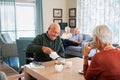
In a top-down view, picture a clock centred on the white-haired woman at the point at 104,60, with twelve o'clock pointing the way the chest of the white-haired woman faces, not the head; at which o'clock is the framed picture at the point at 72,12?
The framed picture is roughly at 1 o'clock from the white-haired woman.

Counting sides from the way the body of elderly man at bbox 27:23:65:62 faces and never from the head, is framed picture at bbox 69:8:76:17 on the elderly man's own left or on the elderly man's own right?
on the elderly man's own left

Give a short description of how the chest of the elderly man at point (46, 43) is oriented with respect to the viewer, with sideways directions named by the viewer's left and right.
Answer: facing the viewer and to the right of the viewer

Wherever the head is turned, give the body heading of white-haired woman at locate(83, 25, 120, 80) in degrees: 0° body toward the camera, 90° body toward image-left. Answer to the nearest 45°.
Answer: approximately 135°

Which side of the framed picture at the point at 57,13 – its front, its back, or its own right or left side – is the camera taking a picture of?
front

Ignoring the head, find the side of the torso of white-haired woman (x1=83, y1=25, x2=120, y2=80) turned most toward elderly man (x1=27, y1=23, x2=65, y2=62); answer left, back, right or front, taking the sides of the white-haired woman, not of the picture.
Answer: front

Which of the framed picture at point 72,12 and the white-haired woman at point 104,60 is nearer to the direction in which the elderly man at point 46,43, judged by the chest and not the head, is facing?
the white-haired woman

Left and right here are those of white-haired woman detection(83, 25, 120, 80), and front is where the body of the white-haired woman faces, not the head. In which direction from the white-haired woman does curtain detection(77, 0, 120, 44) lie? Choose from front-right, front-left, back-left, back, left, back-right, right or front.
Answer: front-right

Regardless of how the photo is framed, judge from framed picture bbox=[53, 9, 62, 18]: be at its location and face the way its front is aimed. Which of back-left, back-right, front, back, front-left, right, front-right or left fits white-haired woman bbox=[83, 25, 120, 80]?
front

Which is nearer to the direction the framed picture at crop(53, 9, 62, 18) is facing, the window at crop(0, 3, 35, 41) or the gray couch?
the gray couch

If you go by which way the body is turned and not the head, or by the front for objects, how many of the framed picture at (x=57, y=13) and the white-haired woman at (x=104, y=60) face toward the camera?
1

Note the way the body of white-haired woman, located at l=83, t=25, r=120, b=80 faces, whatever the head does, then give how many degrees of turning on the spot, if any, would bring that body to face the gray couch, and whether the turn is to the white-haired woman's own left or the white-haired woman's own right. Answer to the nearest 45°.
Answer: approximately 45° to the white-haired woman's own right

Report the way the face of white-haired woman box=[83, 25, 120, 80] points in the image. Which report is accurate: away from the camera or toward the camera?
away from the camera

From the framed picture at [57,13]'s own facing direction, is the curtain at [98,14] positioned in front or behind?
in front

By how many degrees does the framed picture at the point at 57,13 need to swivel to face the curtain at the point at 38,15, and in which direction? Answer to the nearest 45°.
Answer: approximately 45° to its right

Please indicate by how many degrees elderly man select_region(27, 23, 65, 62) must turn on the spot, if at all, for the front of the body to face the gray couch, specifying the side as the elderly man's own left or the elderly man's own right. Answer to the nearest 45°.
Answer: approximately 135° to the elderly man's own left

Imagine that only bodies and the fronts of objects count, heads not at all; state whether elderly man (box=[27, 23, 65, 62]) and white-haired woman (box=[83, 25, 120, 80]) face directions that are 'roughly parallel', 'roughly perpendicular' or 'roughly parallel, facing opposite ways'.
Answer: roughly parallel, facing opposite ways

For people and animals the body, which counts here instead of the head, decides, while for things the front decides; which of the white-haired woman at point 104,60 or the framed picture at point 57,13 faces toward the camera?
the framed picture

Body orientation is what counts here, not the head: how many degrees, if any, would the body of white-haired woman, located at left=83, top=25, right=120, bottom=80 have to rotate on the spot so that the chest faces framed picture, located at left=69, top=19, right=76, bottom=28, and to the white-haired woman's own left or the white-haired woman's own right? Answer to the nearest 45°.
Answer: approximately 45° to the white-haired woman's own right
